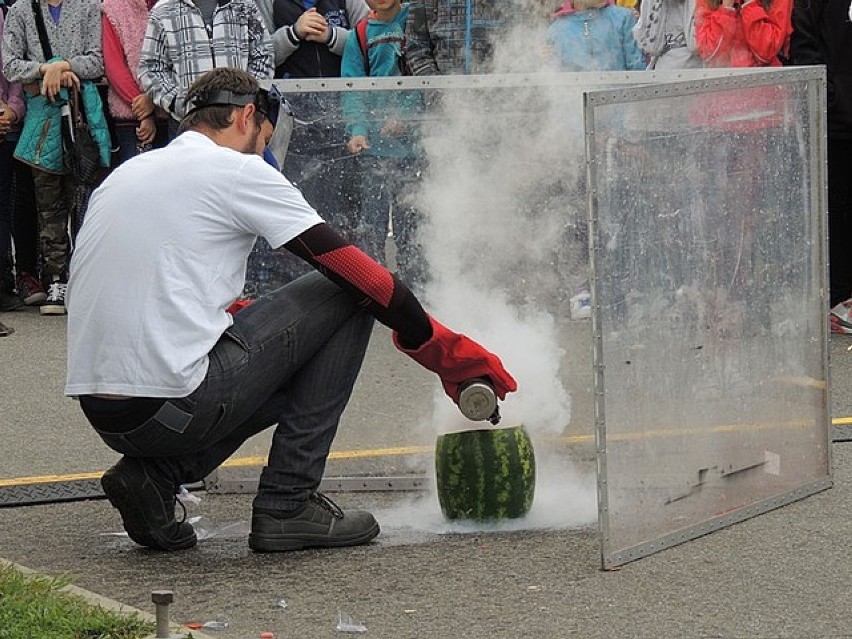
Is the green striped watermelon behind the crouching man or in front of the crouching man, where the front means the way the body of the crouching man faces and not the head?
in front

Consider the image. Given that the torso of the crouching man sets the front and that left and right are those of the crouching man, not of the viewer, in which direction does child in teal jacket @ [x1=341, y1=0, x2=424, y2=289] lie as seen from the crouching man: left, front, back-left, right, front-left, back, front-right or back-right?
front

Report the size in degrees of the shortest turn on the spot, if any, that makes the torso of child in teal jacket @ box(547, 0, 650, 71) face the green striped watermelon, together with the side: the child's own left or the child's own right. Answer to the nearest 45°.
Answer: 0° — they already face it

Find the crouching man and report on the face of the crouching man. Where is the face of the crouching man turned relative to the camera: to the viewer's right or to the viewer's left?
to the viewer's right

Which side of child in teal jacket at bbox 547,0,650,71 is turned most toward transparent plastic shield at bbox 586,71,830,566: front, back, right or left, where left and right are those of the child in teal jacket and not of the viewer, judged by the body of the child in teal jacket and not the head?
front

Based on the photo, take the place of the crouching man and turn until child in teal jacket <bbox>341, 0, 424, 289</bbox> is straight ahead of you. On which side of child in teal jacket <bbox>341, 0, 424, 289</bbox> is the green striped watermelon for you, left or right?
right

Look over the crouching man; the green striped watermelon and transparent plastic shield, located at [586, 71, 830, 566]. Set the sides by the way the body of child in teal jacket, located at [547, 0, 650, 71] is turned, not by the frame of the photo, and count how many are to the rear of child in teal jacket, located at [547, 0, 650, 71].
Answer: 0

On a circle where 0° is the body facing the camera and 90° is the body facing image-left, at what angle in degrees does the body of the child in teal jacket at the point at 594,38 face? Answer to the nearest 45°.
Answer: approximately 0°

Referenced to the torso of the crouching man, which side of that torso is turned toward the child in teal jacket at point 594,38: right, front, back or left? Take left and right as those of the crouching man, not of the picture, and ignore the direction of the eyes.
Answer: front

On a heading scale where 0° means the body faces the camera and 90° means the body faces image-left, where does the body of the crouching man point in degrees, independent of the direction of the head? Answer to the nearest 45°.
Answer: approximately 225°

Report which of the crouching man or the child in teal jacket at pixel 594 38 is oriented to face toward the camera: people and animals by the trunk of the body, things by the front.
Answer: the child in teal jacket

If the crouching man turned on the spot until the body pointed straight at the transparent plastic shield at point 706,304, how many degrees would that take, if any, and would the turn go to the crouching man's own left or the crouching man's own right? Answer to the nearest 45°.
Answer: approximately 45° to the crouching man's own right
